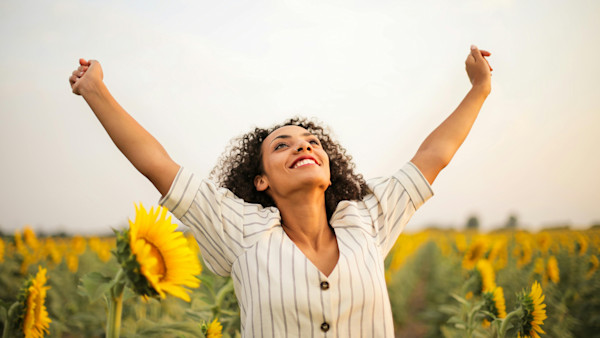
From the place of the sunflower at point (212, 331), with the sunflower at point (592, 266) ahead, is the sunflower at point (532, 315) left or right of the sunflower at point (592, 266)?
right

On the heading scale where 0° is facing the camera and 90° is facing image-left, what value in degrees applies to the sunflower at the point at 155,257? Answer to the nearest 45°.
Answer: approximately 315°

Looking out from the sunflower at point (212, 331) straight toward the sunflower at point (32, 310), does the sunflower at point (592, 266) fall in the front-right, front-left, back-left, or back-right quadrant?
back-right

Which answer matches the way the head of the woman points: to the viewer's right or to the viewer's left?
to the viewer's right

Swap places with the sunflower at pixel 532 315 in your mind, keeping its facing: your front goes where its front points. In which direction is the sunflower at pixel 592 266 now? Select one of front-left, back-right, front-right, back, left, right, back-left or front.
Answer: left

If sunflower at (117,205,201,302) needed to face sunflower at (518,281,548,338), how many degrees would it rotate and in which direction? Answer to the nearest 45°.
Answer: approximately 45° to its left

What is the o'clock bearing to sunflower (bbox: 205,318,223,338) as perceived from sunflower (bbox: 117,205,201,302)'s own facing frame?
sunflower (bbox: 205,318,223,338) is roughly at 8 o'clock from sunflower (bbox: 117,205,201,302).

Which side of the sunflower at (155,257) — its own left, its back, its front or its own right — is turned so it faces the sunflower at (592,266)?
left

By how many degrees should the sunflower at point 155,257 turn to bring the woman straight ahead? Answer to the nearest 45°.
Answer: approximately 90° to its left
